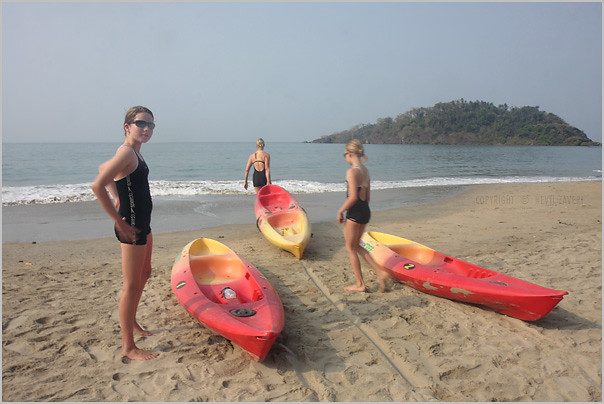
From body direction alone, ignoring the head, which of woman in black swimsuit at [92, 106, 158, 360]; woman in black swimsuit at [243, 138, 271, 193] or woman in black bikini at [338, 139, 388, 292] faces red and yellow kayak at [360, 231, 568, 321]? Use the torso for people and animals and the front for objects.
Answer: woman in black swimsuit at [92, 106, 158, 360]

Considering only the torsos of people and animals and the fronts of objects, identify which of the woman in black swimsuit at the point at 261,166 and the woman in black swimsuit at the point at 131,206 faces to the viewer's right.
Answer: the woman in black swimsuit at the point at 131,206

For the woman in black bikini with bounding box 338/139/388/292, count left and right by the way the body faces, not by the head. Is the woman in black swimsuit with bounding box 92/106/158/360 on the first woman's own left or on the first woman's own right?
on the first woman's own left

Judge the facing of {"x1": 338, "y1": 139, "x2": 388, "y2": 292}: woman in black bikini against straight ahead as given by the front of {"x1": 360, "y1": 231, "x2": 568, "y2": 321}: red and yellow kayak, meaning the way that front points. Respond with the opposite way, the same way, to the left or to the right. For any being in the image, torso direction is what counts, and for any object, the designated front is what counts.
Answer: the opposite way

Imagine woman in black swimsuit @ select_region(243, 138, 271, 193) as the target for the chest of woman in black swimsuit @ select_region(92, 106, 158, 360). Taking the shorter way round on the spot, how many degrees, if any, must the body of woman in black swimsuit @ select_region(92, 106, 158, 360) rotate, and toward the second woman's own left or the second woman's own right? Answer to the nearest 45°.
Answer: approximately 45° to the second woman's own left

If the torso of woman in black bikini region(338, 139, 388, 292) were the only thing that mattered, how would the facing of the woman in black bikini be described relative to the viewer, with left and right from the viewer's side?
facing away from the viewer and to the left of the viewer

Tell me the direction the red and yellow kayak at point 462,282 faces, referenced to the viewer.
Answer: facing the viewer and to the right of the viewer

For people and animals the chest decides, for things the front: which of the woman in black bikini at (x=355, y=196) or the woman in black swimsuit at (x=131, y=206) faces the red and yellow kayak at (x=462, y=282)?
the woman in black swimsuit

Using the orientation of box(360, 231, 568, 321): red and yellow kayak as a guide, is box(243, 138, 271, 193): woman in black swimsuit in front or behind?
behind

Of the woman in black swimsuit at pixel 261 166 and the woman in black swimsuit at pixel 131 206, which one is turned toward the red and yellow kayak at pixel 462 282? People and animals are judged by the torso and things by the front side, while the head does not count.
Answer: the woman in black swimsuit at pixel 131 206

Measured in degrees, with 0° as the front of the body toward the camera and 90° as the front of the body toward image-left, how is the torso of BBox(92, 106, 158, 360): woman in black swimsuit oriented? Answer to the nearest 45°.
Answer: approximately 270°

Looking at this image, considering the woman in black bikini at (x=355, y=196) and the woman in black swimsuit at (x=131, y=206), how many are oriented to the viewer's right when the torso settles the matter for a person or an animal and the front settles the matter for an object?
1

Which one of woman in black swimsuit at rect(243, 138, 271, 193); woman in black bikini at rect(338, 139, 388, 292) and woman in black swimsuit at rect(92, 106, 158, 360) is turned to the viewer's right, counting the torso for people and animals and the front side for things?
woman in black swimsuit at rect(92, 106, 158, 360)
